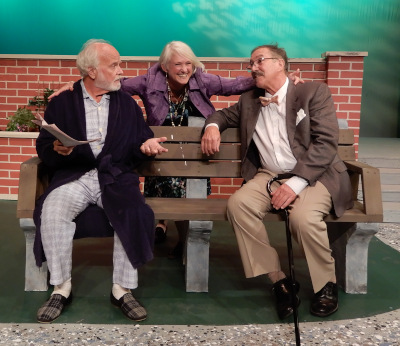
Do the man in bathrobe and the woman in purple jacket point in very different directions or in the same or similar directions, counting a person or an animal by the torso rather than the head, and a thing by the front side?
same or similar directions

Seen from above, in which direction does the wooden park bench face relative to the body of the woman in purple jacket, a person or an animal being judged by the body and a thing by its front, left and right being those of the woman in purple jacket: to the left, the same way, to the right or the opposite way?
the same way

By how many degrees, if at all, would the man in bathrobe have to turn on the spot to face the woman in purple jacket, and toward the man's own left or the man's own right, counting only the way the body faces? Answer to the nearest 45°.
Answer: approximately 135° to the man's own left

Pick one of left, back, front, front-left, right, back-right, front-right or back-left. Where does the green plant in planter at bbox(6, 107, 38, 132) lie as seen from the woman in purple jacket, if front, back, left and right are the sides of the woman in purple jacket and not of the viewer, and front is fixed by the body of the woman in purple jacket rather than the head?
back-right

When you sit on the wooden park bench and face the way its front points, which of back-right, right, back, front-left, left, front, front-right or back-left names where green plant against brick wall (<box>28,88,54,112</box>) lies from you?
back-right

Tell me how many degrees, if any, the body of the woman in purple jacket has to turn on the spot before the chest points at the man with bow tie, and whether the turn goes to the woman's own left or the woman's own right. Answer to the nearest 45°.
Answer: approximately 45° to the woman's own left

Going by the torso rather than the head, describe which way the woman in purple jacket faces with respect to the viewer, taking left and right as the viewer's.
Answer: facing the viewer

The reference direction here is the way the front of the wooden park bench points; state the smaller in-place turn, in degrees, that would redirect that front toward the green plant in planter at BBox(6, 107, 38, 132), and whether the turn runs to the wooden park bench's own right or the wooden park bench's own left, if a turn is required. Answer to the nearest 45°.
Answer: approximately 135° to the wooden park bench's own right

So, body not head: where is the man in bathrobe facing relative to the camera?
toward the camera

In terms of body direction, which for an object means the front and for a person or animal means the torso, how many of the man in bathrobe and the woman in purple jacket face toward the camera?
2

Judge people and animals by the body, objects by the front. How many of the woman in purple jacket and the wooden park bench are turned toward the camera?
2

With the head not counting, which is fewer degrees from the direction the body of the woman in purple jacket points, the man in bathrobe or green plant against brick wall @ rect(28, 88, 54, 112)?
the man in bathrobe

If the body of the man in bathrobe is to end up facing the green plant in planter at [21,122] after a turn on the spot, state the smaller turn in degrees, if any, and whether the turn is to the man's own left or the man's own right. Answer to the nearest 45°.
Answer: approximately 180°
